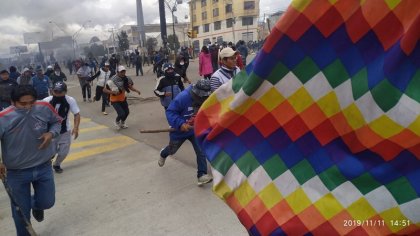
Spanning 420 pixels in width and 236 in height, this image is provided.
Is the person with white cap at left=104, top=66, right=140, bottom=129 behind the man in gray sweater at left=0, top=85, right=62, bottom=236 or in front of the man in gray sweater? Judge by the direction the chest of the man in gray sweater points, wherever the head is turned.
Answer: behind

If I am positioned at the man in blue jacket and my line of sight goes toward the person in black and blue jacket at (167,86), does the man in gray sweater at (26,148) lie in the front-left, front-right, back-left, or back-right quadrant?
back-left

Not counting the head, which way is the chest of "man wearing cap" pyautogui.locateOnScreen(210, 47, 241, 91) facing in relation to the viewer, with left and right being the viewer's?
facing the viewer and to the right of the viewer

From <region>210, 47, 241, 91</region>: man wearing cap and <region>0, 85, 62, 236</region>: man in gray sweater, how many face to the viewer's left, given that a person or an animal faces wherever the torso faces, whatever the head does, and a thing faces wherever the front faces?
0

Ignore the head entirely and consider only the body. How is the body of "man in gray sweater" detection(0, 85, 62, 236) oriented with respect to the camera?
toward the camera

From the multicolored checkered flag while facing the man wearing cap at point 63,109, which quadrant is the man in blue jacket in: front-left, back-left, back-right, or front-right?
front-right

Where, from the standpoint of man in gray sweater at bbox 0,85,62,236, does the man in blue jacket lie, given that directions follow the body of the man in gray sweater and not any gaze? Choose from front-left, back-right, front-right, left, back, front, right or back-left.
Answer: left
